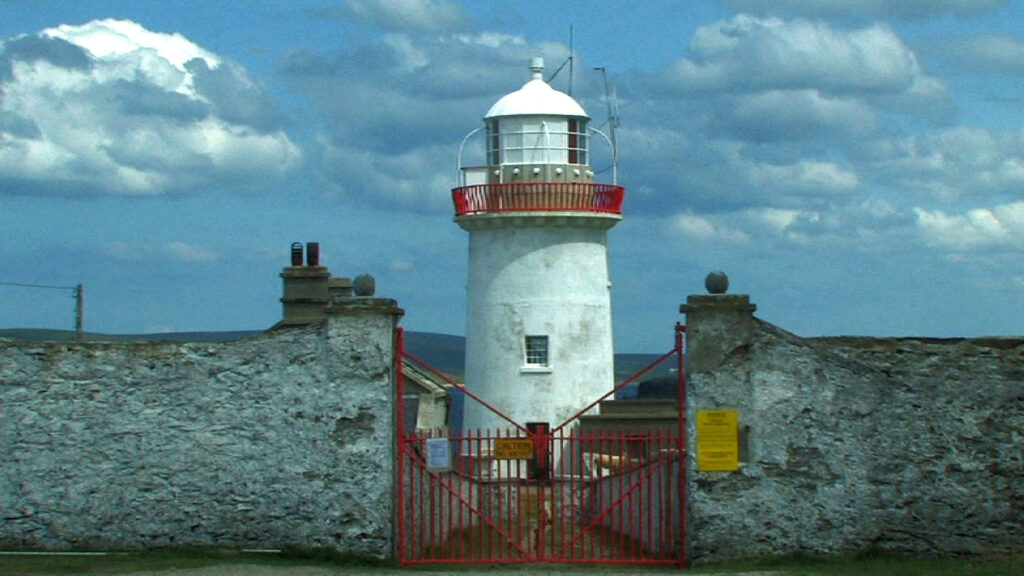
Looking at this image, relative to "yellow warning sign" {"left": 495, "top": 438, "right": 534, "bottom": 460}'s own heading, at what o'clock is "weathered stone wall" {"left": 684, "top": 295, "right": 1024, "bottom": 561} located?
The weathered stone wall is roughly at 10 o'clock from the yellow warning sign.

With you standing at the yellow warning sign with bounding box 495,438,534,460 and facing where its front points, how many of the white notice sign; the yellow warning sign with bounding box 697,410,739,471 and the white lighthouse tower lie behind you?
1

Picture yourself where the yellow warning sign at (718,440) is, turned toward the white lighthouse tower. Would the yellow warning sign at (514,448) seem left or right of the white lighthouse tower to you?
left

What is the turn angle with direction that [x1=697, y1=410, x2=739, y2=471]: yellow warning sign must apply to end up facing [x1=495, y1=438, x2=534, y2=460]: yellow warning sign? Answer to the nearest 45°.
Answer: approximately 135° to its right

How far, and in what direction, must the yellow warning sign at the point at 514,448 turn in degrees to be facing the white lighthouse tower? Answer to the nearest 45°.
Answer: approximately 180°

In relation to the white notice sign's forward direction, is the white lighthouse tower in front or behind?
behind

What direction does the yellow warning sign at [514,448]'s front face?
toward the camera

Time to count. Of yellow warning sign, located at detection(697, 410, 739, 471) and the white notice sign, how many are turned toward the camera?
2

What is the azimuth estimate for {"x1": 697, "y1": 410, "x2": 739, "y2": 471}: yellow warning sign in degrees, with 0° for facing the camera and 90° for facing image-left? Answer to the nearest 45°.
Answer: approximately 0°

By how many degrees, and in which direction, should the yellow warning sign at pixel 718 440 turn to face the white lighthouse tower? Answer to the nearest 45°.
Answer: approximately 180°
